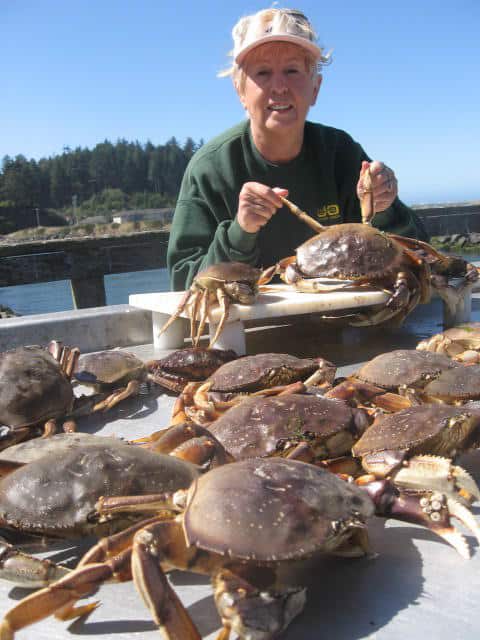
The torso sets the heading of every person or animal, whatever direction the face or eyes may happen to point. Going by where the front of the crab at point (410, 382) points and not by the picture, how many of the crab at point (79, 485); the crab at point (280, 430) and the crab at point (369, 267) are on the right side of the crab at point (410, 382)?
2

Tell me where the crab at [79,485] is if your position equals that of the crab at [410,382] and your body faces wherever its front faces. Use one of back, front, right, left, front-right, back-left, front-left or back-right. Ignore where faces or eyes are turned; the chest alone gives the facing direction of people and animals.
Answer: right

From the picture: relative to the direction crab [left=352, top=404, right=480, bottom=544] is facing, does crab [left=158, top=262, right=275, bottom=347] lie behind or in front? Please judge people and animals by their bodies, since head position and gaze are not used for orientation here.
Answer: behind

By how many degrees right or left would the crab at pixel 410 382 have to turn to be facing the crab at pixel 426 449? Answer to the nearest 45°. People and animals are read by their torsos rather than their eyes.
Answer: approximately 45° to its right

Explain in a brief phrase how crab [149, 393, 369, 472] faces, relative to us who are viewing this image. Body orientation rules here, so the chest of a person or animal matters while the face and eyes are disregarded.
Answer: facing the viewer and to the right of the viewer

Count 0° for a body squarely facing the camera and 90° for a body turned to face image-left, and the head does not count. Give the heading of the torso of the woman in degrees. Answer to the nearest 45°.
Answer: approximately 0°

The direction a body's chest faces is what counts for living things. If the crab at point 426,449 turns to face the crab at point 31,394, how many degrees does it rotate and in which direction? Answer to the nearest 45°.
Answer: approximately 135° to its right

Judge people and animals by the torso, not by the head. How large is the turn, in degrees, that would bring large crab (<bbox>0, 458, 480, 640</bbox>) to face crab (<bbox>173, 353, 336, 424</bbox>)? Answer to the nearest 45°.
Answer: approximately 135° to its left
